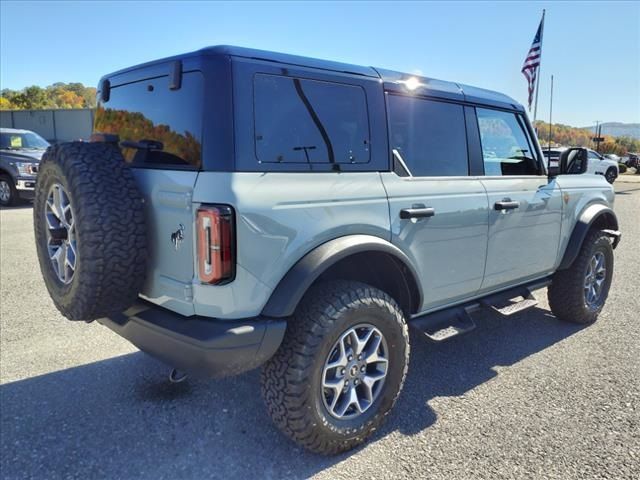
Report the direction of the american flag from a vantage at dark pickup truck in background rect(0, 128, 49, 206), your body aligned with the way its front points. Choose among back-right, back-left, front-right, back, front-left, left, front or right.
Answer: front-left

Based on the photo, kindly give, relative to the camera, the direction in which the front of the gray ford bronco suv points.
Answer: facing away from the viewer and to the right of the viewer

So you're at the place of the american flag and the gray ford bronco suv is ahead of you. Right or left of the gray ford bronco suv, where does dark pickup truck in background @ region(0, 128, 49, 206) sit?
right

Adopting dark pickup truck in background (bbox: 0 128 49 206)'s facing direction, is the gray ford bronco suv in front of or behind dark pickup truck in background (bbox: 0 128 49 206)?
in front

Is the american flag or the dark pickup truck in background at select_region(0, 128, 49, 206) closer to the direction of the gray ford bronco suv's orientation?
the american flag

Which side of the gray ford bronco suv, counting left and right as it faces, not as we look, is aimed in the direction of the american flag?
front

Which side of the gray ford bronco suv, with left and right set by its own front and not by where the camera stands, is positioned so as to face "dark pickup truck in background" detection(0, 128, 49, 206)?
left

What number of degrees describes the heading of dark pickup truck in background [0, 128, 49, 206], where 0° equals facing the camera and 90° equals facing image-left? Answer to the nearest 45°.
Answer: approximately 315°

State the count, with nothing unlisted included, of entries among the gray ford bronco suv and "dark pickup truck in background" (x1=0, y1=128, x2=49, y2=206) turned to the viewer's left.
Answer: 0
